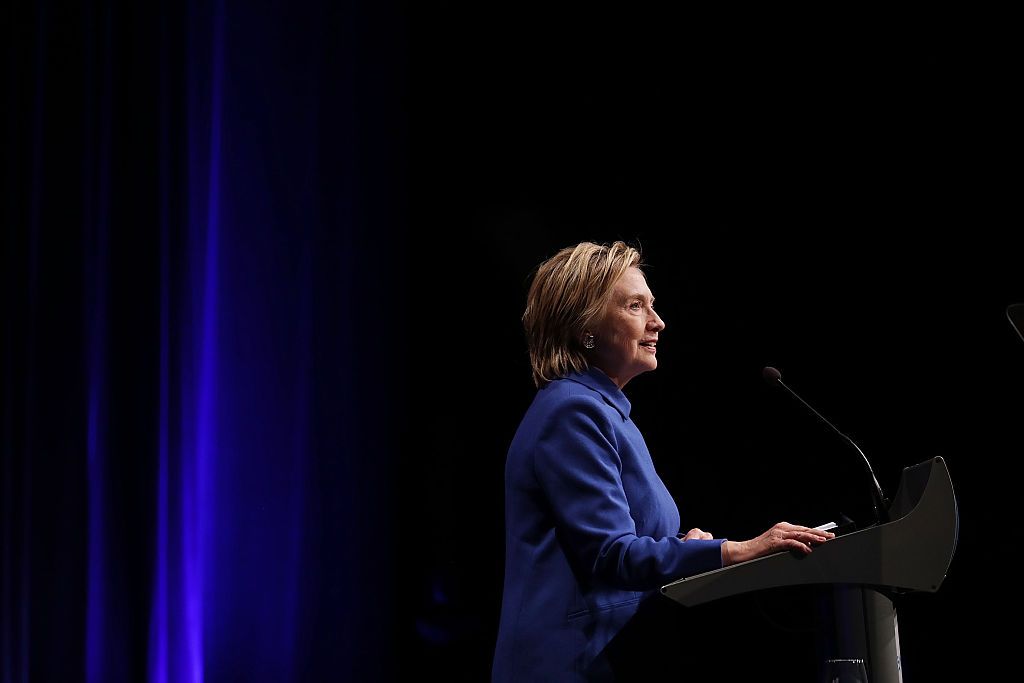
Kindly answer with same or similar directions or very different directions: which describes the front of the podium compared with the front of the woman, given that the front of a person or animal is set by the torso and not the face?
same or similar directions

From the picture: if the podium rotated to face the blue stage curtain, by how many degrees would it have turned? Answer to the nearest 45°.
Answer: approximately 135° to its left

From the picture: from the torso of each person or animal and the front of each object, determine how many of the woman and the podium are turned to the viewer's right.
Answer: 2

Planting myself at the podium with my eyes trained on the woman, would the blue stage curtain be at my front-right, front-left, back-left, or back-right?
front-right

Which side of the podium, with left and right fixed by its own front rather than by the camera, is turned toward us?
right

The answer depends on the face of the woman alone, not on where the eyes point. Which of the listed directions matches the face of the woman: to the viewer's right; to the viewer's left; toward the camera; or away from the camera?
to the viewer's right

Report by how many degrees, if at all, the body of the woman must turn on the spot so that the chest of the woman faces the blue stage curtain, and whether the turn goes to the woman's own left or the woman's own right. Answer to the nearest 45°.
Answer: approximately 135° to the woman's own left

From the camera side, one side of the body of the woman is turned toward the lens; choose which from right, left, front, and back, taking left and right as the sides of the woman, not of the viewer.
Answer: right
